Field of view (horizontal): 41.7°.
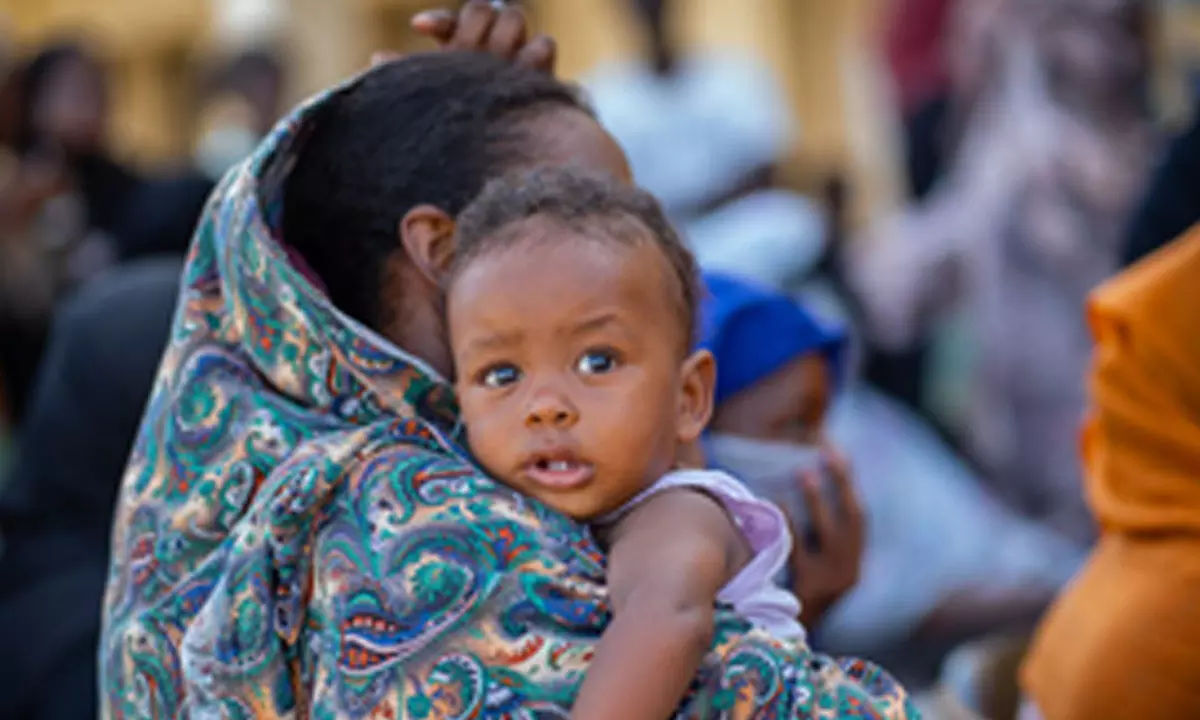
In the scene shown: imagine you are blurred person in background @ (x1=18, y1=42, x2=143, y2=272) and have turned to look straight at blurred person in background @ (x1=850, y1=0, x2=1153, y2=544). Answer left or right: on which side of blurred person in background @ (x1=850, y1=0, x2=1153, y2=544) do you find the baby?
right

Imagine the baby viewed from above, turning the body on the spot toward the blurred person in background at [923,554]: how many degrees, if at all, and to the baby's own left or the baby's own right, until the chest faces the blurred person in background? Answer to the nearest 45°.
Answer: approximately 135° to the baby's own right

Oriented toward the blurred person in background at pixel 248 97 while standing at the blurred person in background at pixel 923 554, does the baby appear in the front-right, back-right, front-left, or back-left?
back-left

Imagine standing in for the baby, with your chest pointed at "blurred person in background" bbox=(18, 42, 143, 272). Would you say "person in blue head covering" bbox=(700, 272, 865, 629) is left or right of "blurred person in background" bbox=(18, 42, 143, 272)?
right

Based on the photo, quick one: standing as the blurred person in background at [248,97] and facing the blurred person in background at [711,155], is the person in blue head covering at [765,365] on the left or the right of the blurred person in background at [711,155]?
right
